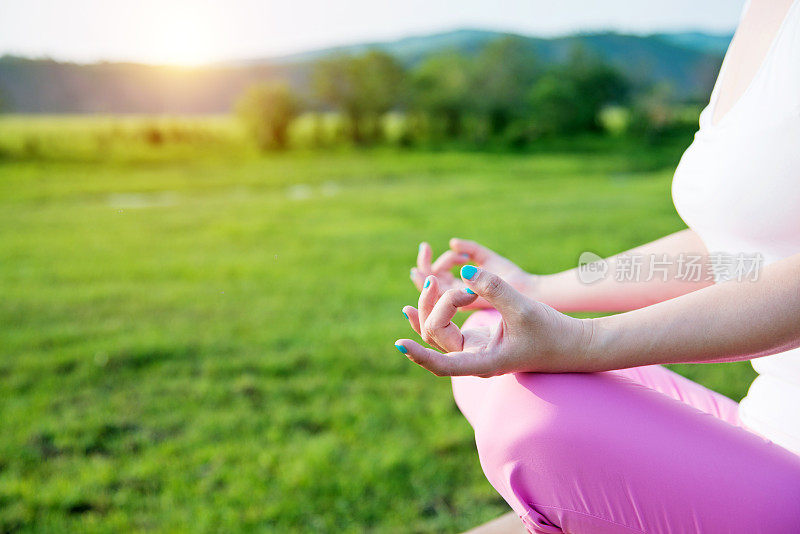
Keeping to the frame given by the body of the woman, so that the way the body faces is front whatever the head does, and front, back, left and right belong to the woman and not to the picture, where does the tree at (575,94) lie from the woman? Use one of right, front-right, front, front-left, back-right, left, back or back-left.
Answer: right

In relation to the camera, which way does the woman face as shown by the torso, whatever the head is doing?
to the viewer's left

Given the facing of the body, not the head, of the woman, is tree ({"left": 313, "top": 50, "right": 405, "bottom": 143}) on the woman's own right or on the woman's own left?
on the woman's own right

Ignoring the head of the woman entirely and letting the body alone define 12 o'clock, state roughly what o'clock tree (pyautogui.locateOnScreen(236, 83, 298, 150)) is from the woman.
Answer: The tree is roughly at 2 o'clock from the woman.
